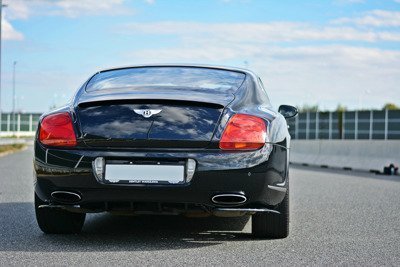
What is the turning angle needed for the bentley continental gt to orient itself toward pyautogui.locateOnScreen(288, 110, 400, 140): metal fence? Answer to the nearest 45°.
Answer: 0° — it already faces it

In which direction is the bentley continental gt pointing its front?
away from the camera
